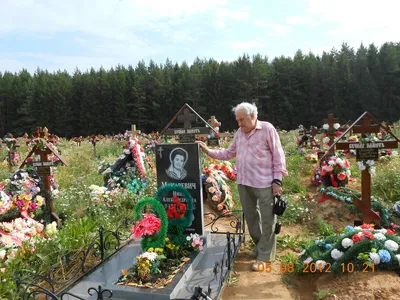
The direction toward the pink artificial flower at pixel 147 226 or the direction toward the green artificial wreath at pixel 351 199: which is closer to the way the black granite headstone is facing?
the pink artificial flower

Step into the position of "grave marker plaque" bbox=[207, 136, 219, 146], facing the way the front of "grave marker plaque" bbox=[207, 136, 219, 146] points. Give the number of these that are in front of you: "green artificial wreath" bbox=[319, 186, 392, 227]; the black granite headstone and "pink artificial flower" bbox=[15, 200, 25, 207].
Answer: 3

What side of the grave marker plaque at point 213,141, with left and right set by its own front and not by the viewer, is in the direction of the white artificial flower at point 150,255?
front

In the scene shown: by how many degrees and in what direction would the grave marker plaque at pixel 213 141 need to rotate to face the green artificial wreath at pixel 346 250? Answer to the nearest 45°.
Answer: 0° — it already faces it

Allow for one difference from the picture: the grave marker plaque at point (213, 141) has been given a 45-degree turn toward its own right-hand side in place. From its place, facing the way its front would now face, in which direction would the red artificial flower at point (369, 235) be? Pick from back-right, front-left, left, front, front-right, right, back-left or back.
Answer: front-left

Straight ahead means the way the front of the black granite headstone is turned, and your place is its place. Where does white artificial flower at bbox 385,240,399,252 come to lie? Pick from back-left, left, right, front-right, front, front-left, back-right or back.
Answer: front-left

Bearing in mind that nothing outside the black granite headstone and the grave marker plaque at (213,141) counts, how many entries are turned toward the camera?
2

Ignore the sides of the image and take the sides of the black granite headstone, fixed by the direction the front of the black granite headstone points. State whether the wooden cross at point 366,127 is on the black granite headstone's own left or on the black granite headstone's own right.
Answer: on the black granite headstone's own left

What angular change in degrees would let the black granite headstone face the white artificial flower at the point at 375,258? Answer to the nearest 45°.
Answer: approximately 45° to its left

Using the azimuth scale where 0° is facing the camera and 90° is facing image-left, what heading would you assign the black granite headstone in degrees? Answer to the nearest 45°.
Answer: approximately 0°

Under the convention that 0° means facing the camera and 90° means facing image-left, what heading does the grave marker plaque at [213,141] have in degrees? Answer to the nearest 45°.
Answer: approximately 0°
